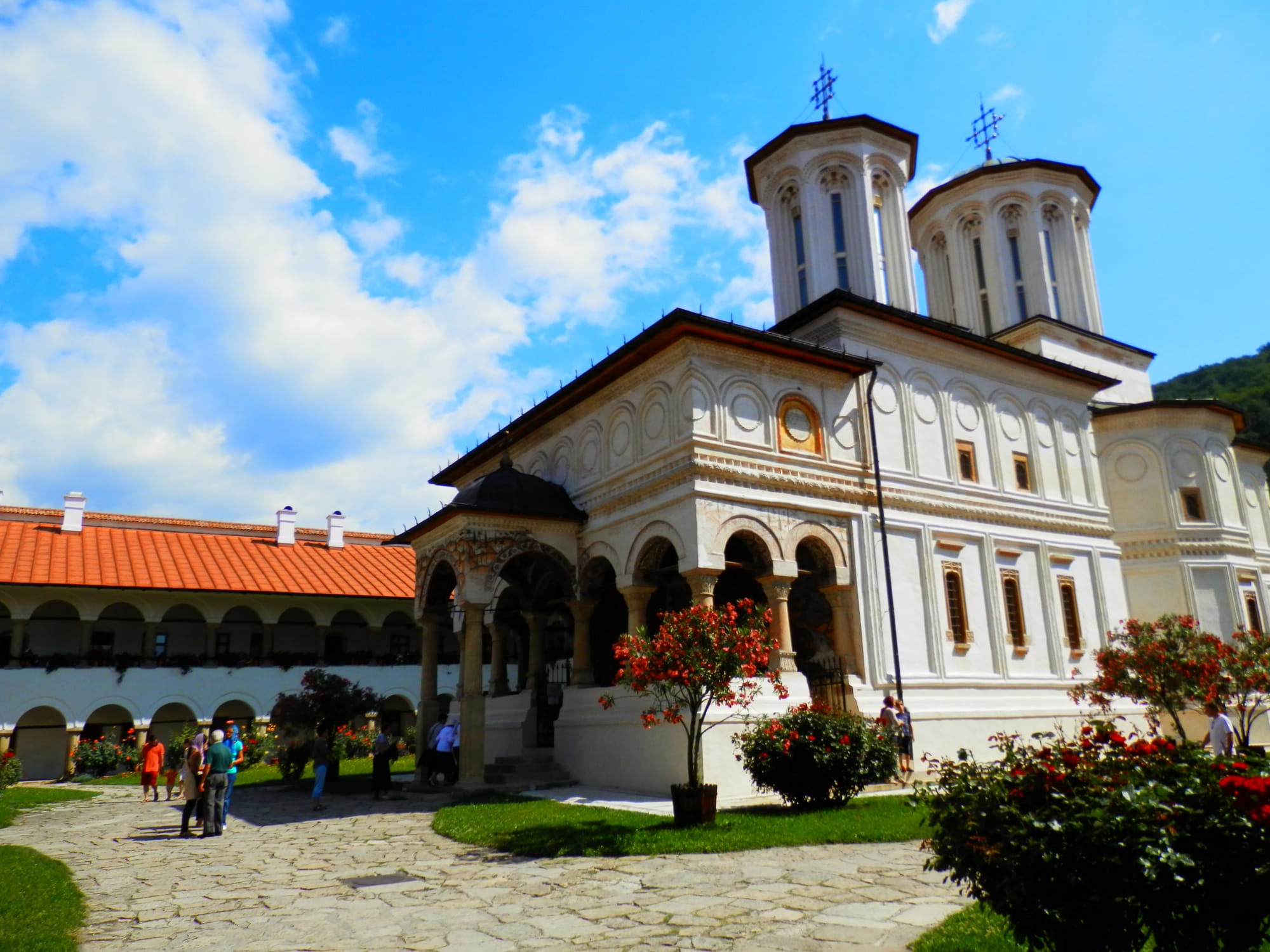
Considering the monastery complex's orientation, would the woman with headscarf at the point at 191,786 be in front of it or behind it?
in front

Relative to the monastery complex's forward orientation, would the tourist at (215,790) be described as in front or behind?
in front

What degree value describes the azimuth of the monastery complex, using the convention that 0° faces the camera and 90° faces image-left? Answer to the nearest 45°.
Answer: approximately 45°

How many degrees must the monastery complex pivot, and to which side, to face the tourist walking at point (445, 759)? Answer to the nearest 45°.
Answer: approximately 45° to its right

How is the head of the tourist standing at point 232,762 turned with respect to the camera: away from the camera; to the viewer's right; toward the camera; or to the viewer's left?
toward the camera

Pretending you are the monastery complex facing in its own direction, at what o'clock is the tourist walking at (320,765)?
The tourist walking is roughly at 1 o'clock from the monastery complex.

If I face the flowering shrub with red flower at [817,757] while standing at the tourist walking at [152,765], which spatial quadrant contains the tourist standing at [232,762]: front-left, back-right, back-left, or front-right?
front-right

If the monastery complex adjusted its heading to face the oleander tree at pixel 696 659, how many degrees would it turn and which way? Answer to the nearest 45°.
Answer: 0° — it already faces it

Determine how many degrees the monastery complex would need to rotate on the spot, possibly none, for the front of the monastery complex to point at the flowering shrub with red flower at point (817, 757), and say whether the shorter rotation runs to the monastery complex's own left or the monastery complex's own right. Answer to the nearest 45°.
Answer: approximately 45° to the monastery complex's own left

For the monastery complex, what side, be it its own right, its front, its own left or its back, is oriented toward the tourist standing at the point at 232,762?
front

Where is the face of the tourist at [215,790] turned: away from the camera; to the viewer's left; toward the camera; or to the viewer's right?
away from the camera

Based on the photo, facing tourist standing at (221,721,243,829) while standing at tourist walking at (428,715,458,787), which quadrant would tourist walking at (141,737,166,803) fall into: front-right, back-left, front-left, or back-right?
front-right

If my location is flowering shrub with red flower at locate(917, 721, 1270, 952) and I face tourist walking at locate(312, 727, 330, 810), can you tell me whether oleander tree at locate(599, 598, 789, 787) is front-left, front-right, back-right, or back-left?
front-right
